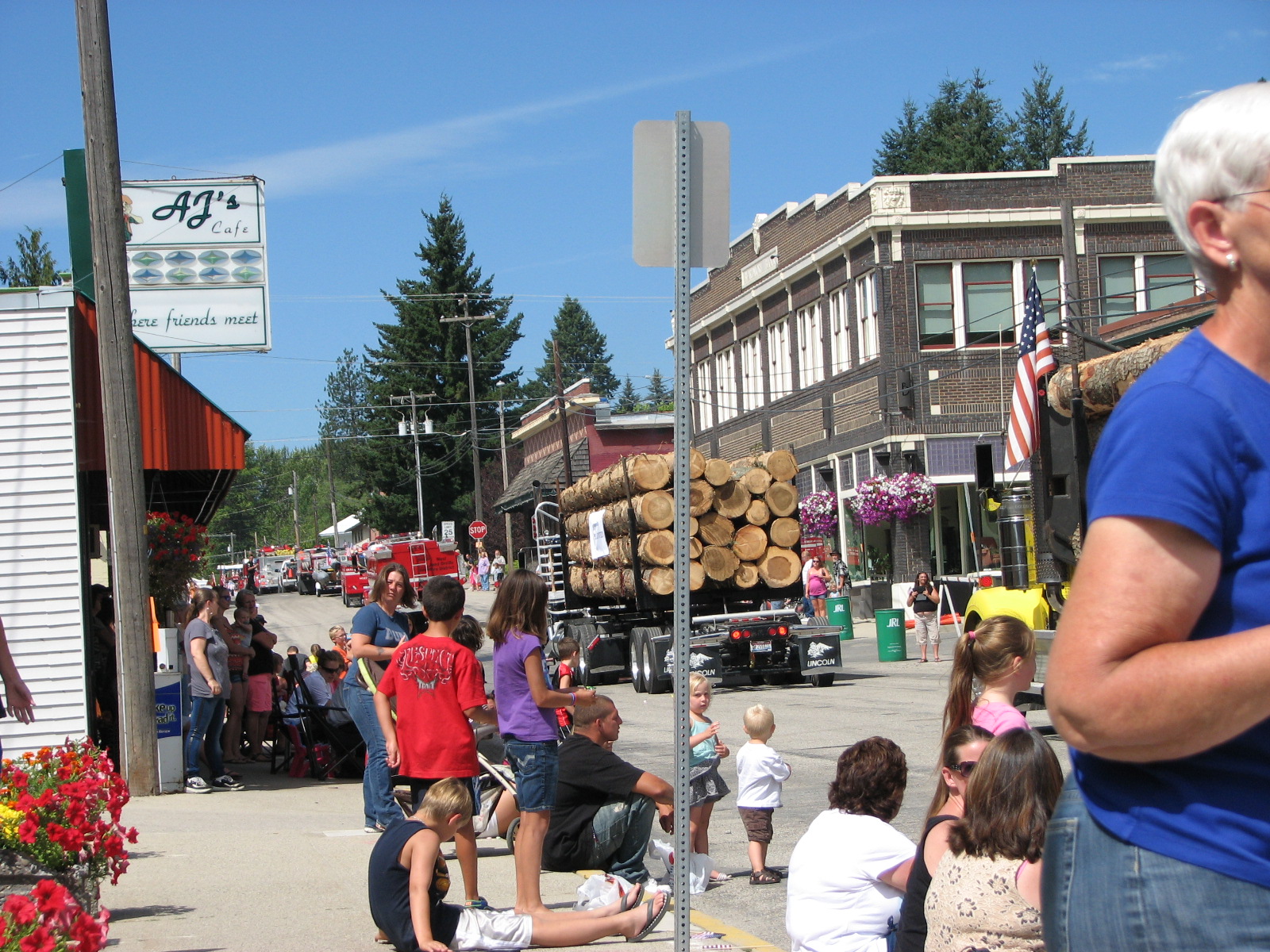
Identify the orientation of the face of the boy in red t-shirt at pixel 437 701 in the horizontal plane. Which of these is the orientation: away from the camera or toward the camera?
away from the camera

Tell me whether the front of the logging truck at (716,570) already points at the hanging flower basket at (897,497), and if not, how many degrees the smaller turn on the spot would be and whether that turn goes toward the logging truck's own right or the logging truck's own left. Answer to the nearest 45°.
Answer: approximately 45° to the logging truck's own right

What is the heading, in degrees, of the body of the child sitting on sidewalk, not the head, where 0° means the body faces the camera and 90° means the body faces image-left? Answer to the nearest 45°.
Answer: approximately 270°
